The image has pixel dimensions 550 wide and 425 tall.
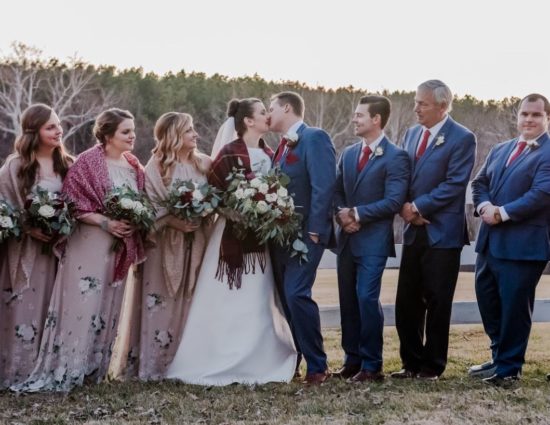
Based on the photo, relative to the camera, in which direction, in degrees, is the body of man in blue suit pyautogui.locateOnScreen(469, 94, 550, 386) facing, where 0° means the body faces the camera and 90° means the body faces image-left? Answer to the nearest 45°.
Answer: approximately 45°

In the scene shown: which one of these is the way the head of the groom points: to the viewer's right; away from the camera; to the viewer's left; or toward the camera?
to the viewer's left

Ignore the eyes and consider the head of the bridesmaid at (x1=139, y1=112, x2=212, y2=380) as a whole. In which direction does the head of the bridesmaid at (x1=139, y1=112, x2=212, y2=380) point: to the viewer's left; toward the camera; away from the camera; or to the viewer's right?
to the viewer's right

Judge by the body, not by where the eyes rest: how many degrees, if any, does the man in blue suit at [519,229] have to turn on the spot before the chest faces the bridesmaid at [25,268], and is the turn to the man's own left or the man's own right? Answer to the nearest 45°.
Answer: approximately 45° to the man's own right

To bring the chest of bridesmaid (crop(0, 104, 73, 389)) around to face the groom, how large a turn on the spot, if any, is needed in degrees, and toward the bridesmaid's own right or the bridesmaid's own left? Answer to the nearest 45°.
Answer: approximately 45° to the bridesmaid's own left

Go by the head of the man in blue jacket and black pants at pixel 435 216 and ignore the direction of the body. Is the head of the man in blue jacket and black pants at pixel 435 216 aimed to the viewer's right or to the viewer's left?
to the viewer's left

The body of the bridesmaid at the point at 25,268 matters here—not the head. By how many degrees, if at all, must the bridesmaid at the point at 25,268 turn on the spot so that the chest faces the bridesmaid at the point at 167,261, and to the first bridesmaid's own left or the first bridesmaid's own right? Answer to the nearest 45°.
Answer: approximately 45° to the first bridesmaid's own left

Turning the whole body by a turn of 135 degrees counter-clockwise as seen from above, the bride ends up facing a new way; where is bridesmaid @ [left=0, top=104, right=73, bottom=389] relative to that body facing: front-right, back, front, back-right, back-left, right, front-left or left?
left

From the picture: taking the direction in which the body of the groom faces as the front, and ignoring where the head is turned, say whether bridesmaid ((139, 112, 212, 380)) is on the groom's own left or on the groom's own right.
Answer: on the groom's own right

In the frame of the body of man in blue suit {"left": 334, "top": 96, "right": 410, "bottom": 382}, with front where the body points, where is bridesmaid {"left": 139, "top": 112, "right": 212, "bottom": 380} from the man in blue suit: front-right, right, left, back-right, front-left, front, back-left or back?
front-right

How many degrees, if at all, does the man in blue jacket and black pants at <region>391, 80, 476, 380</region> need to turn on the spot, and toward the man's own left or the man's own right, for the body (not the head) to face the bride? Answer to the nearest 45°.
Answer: approximately 45° to the man's own right

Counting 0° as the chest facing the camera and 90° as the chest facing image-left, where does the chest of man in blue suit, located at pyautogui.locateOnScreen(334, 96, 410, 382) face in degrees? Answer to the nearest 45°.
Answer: approximately 45°

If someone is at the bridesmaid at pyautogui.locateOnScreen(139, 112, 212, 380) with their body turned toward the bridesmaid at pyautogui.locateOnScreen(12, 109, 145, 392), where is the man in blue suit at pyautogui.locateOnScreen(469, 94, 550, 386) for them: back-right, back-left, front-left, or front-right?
back-left

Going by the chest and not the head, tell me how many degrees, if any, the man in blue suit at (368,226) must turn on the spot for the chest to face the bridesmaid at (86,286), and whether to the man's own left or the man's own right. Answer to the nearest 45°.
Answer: approximately 45° to the man's own right
